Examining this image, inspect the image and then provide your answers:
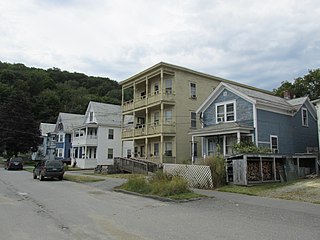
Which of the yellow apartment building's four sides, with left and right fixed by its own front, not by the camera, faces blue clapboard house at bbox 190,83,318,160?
left

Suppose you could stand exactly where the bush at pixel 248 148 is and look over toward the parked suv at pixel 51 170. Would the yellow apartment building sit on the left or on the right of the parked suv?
right

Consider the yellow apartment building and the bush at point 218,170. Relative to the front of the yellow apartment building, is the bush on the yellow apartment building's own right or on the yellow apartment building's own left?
on the yellow apartment building's own left

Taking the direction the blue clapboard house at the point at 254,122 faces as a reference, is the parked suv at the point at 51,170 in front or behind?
in front

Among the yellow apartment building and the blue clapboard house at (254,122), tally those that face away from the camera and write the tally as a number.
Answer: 0

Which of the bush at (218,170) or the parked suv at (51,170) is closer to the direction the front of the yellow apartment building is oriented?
the parked suv

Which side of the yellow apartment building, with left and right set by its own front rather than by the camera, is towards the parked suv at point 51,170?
front

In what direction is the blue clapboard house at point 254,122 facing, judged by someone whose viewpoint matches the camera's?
facing the viewer and to the left of the viewer

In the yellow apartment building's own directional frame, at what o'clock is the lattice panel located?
The lattice panel is roughly at 10 o'clock from the yellow apartment building.

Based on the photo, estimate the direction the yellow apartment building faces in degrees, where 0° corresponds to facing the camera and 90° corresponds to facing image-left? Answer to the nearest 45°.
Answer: approximately 45°

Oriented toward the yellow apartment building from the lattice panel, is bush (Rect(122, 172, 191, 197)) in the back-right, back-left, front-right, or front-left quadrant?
back-left

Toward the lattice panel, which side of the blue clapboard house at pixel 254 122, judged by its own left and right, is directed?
front

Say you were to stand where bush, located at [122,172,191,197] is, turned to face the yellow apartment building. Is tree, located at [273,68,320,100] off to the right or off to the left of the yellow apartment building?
right
